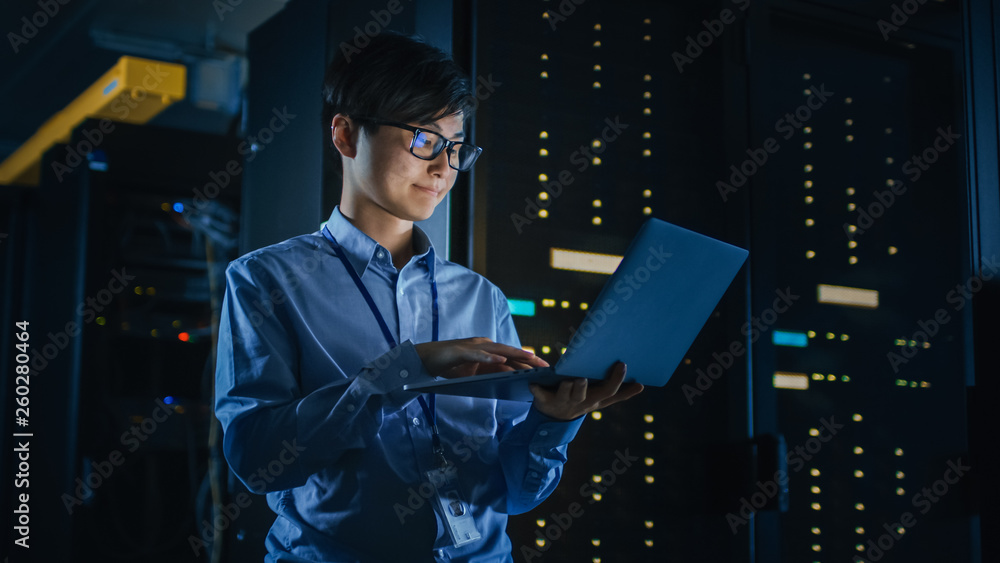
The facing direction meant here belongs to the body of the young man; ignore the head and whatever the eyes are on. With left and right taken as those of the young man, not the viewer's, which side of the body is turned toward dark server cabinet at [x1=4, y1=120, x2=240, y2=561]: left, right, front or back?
back

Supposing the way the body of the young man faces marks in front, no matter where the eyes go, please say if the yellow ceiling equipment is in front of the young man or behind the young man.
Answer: behind

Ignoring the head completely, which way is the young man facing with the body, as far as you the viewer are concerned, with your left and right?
facing the viewer and to the right of the viewer
